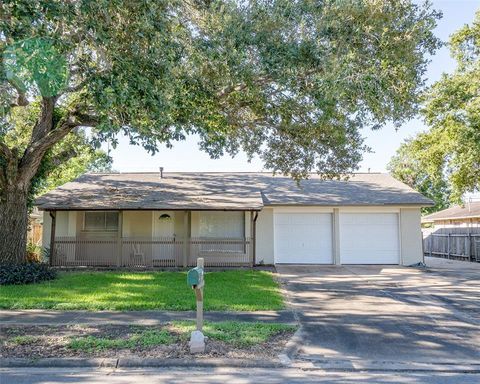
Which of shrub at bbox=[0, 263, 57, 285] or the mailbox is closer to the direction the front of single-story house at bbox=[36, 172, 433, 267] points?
the mailbox

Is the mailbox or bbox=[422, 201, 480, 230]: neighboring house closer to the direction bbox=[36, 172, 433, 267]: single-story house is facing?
the mailbox

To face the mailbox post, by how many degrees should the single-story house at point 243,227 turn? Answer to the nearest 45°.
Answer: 0° — it already faces it

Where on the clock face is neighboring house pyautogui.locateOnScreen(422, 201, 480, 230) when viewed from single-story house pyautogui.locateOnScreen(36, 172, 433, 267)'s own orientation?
The neighboring house is roughly at 8 o'clock from the single-story house.

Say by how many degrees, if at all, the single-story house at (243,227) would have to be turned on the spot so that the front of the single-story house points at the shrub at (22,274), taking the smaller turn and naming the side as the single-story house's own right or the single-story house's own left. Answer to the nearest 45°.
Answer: approximately 45° to the single-story house's own right

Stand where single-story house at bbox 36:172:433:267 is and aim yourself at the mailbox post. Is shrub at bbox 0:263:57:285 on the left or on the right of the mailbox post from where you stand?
right

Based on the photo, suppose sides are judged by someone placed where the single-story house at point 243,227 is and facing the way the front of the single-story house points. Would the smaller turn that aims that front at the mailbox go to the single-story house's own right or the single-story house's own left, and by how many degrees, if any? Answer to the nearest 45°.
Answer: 0° — it already faces it

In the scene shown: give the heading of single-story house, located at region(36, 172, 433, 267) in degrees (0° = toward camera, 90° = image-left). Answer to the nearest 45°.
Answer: approximately 0°

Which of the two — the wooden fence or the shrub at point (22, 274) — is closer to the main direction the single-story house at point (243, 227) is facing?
the shrub

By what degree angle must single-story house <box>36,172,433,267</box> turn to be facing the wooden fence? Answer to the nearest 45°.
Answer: approximately 135° to its left

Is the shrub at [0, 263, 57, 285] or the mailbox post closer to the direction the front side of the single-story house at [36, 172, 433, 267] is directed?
the mailbox post
